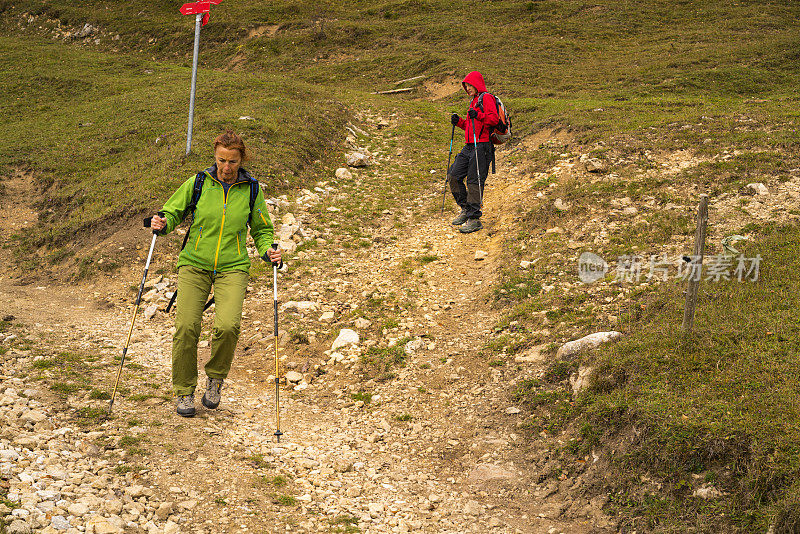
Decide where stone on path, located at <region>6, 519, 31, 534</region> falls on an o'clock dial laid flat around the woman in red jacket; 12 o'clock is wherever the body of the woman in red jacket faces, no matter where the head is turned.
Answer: The stone on path is roughly at 11 o'clock from the woman in red jacket.

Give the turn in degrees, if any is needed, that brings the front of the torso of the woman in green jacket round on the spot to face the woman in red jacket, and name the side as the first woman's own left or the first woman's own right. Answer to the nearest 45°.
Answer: approximately 135° to the first woman's own left

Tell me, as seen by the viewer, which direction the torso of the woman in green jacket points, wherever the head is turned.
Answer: toward the camera

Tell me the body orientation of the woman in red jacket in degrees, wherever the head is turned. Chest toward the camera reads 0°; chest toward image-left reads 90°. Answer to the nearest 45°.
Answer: approximately 45°

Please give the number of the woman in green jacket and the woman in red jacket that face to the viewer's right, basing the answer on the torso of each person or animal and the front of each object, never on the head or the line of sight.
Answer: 0
